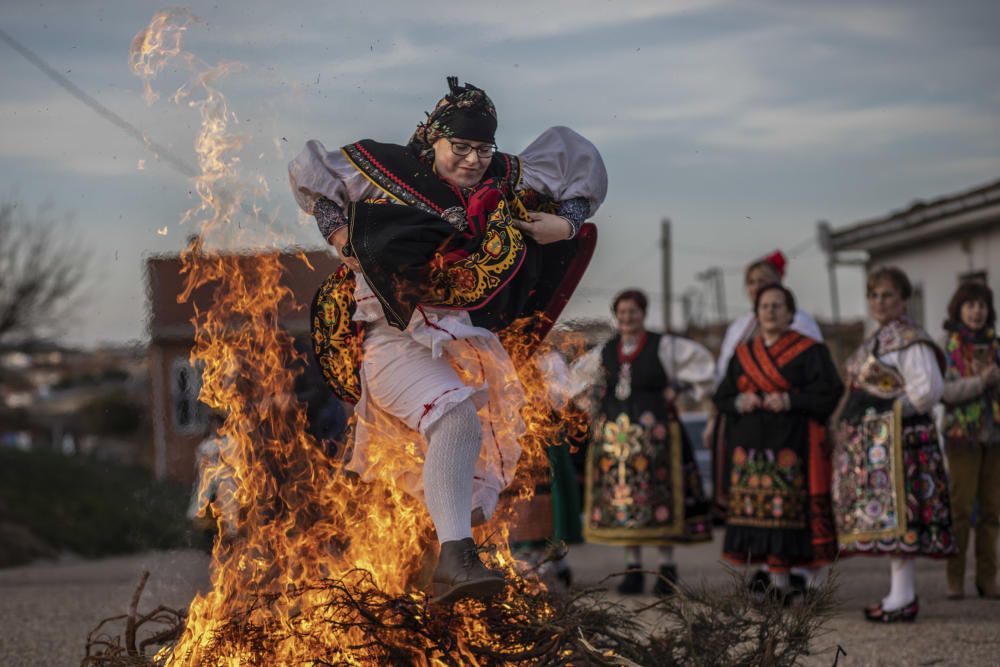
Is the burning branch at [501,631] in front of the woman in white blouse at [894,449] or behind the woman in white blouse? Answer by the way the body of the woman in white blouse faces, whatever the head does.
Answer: in front

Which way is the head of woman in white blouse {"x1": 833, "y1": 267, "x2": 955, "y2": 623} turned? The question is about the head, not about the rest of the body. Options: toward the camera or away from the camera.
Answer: toward the camera

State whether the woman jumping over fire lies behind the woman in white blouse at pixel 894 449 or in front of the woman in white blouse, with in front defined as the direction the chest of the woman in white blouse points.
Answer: in front

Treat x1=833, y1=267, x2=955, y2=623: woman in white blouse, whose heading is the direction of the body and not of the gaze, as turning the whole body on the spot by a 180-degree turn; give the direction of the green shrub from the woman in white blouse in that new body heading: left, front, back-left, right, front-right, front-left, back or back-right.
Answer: left

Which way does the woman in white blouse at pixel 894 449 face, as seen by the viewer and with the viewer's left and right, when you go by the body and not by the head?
facing the viewer and to the left of the viewer

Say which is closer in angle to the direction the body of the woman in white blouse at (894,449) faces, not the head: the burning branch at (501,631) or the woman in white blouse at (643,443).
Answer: the burning branch

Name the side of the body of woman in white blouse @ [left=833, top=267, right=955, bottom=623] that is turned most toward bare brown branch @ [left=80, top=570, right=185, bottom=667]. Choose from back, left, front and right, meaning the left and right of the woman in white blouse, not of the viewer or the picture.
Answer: front

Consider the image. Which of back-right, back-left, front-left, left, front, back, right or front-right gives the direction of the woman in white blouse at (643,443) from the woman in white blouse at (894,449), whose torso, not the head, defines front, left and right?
right
